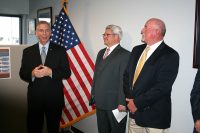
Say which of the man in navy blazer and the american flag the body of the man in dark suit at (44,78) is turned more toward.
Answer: the man in navy blazer

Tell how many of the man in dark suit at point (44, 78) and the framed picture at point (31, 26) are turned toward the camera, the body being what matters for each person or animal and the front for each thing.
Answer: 2

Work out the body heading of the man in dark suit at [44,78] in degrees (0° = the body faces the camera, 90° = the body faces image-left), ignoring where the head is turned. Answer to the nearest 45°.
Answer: approximately 0°

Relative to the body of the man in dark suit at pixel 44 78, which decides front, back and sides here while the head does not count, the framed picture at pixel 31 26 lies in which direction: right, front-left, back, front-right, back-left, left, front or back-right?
back

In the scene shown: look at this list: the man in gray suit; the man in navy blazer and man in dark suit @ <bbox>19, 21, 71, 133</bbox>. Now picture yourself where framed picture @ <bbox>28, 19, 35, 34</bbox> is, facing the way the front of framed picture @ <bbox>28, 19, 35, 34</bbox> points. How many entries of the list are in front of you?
3

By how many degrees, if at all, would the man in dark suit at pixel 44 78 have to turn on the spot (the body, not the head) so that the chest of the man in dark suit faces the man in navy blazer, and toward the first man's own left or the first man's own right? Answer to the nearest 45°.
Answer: approximately 45° to the first man's own left

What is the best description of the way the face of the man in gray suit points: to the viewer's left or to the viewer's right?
to the viewer's left

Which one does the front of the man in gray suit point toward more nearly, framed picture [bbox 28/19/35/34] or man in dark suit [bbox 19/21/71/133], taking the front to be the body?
the man in dark suit

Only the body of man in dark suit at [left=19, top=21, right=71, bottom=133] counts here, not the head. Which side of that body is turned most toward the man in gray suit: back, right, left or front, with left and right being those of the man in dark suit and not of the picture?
left
